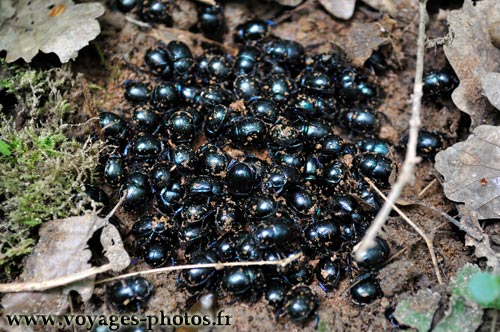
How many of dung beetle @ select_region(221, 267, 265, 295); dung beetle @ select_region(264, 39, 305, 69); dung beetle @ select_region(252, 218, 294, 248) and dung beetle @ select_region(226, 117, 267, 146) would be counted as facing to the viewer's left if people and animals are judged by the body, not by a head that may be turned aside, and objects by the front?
3

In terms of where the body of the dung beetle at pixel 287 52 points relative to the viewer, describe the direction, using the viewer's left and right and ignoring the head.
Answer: facing to the right of the viewer

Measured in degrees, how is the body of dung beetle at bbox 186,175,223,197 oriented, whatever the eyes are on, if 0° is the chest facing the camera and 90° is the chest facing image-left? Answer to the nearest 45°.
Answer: approximately 270°

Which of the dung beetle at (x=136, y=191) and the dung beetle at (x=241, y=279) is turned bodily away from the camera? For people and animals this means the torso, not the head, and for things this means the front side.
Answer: the dung beetle at (x=136, y=191)
